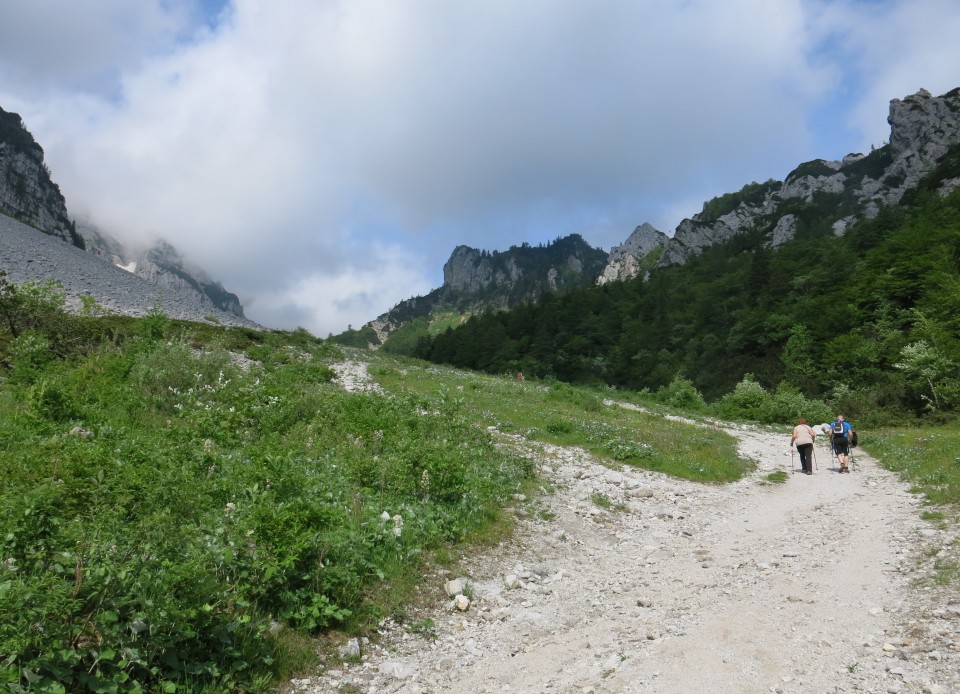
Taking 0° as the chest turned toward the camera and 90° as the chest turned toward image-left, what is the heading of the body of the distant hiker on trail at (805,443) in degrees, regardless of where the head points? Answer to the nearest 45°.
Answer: approximately 180°

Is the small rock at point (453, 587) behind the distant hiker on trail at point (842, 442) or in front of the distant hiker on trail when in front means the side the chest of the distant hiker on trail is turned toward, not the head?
behind

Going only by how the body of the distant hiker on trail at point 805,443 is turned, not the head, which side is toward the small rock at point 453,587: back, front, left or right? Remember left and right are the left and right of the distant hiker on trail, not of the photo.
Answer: back

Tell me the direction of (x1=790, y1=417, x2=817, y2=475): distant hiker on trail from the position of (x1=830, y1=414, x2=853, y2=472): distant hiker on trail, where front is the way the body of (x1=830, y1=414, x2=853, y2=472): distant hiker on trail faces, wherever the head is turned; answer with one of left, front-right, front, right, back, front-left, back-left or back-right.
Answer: back-left

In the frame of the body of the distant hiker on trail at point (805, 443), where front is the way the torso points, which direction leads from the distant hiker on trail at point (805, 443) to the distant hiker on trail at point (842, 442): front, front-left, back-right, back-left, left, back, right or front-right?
front-right

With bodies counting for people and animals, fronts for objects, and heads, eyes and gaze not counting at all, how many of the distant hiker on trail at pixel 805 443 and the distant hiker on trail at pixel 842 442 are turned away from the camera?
2

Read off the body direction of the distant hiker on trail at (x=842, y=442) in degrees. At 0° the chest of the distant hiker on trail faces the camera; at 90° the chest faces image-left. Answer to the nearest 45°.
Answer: approximately 180°
